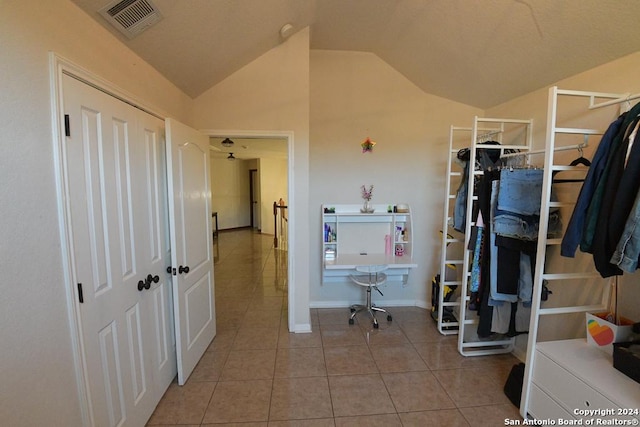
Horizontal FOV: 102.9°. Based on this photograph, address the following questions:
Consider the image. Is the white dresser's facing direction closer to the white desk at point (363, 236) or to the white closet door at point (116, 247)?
the white closet door

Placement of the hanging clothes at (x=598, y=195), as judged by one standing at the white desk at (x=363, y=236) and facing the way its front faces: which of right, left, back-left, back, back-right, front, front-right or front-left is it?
front-left

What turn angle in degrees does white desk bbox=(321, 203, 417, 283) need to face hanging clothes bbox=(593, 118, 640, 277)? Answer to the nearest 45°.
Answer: approximately 45° to its left

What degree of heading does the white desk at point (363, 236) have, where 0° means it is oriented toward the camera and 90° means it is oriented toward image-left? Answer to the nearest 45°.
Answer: approximately 0°

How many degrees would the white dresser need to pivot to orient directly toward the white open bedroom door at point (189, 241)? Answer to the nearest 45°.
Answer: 0° — it already faces it

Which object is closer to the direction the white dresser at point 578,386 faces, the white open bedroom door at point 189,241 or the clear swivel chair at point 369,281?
the white open bedroom door

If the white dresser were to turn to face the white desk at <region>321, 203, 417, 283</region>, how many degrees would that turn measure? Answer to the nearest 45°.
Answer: approximately 45° to its right

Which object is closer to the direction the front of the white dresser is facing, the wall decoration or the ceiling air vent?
the ceiling air vent

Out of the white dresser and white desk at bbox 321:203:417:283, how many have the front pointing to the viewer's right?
0

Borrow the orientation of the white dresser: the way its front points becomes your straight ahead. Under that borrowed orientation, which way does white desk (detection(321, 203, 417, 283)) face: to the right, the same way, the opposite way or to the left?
to the left

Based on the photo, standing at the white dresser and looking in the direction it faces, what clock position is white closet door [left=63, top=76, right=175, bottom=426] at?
The white closet door is roughly at 12 o'clock from the white dresser.

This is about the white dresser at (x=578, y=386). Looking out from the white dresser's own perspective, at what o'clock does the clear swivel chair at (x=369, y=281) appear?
The clear swivel chair is roughly at 2 o'clock from the white dresser.

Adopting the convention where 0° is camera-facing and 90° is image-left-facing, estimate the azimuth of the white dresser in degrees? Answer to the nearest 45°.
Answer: approximately 45°
